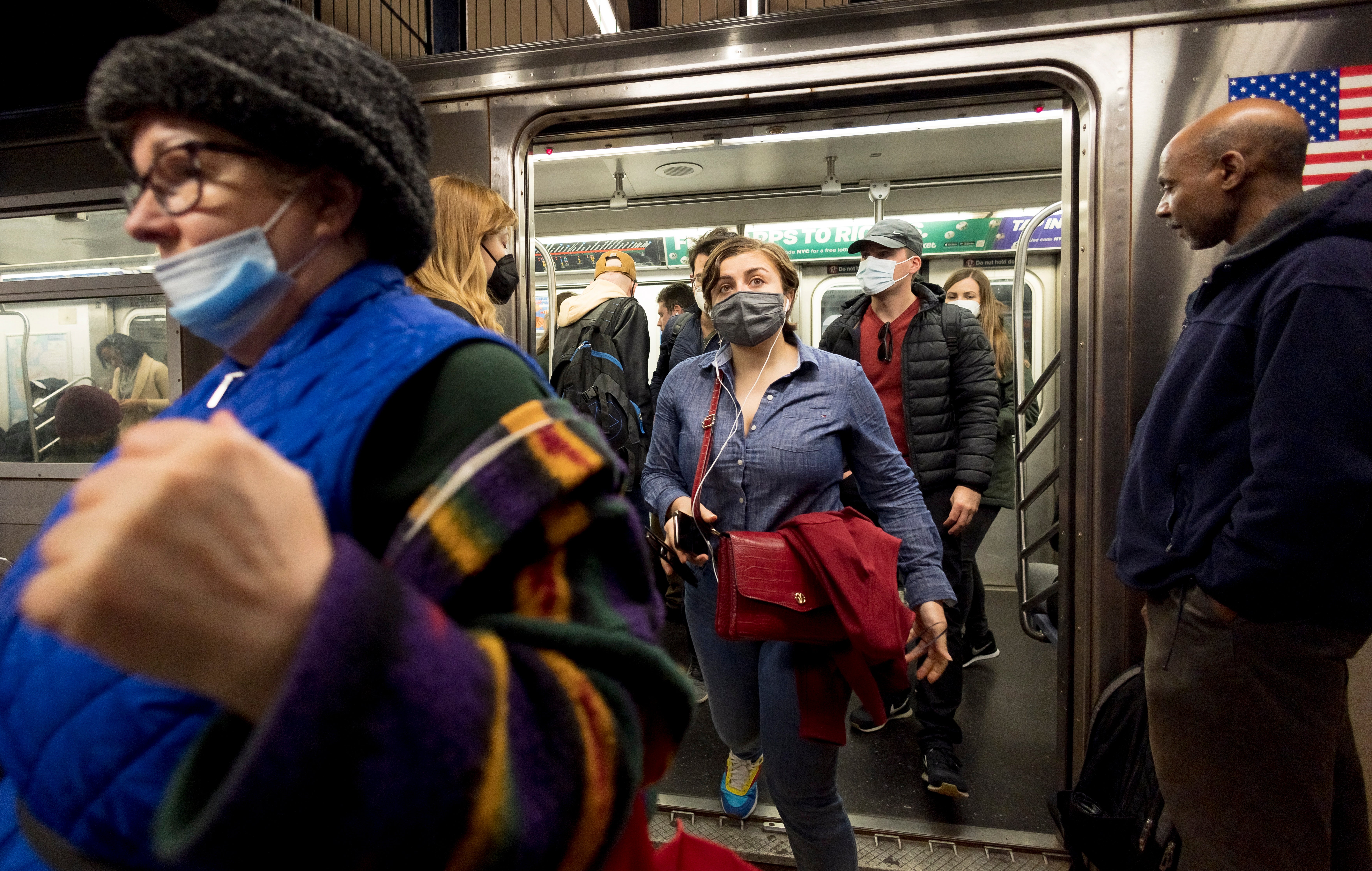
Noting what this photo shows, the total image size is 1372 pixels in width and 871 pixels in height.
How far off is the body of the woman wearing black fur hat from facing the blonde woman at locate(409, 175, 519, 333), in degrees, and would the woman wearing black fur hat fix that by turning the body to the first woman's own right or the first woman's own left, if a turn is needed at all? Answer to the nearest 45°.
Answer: approximately 135° to the first woman's own right

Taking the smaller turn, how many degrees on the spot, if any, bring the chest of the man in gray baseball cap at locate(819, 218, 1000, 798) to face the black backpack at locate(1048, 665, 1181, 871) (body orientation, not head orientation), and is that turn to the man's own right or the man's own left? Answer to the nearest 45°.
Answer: approximately 45° to the man's own left

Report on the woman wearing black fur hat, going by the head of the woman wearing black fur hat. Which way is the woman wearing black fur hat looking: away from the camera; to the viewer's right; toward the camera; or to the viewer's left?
to the viewer's left

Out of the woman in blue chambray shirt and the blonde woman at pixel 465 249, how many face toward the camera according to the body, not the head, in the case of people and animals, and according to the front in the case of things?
1

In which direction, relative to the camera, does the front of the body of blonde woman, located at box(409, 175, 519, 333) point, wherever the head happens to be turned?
to the viewer's right

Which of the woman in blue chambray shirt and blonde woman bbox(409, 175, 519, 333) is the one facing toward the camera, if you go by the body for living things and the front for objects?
the woman in blue chambray shirt

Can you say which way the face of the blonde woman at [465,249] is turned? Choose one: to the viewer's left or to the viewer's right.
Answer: to the viewer's right

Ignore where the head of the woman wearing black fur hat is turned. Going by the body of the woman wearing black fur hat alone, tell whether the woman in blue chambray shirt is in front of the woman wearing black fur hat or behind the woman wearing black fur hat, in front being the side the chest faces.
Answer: behind

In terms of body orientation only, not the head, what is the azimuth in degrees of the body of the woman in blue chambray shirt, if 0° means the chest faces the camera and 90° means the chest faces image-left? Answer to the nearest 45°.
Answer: approximately 0°

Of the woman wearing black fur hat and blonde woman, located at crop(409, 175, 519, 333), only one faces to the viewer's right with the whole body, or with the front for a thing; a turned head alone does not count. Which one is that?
the blonde woman
